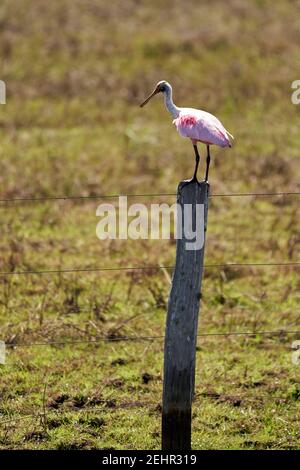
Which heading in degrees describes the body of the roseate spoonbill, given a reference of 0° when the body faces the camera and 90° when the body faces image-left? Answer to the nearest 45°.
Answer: approximately 90°
